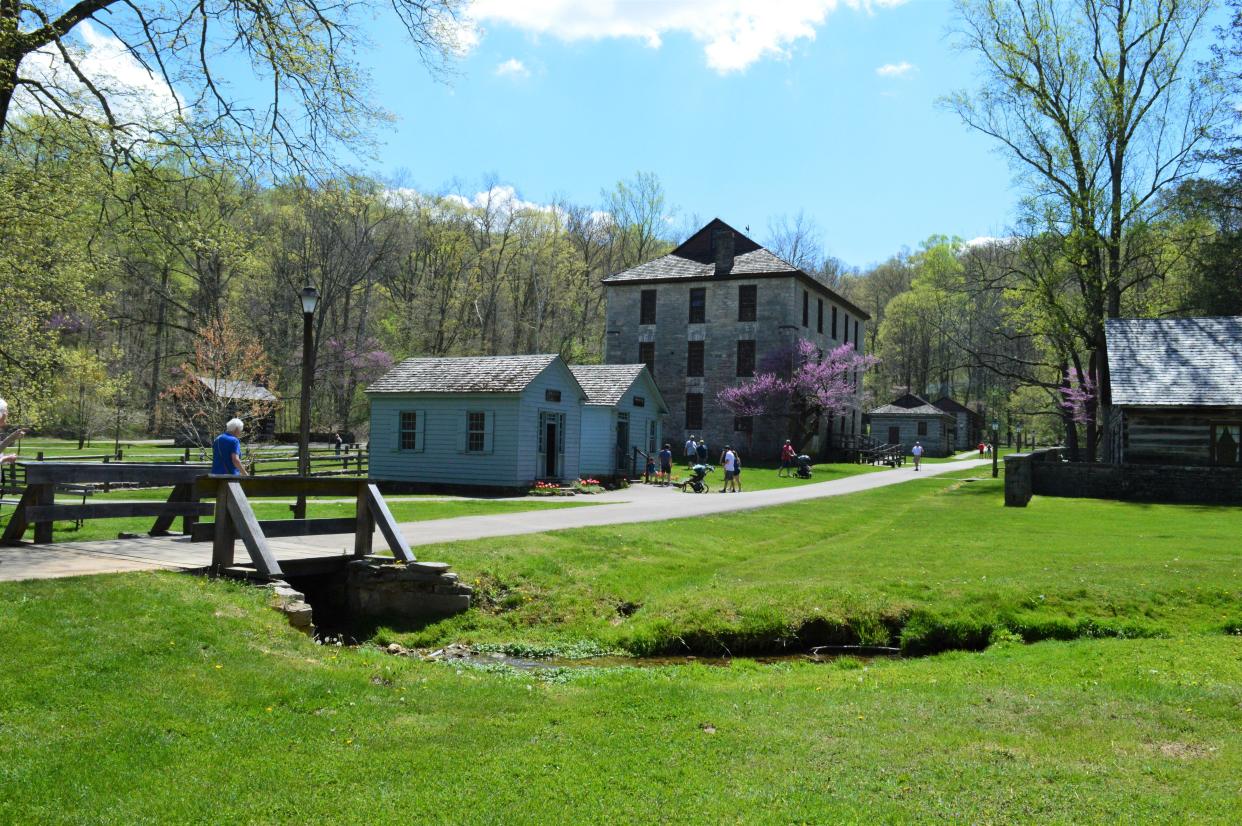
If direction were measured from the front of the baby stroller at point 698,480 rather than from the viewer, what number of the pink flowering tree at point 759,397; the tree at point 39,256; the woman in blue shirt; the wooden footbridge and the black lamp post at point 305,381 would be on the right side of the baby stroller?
1

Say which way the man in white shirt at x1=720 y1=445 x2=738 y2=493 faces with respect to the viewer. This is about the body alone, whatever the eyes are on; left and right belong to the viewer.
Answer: facing to the left of the viewer

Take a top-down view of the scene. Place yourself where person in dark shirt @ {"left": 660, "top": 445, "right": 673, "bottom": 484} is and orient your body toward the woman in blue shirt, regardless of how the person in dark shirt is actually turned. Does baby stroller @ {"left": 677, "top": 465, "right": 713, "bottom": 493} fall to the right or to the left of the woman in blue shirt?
left

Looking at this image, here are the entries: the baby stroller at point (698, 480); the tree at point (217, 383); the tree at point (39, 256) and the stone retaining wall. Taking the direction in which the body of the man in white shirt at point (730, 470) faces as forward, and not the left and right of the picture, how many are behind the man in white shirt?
1

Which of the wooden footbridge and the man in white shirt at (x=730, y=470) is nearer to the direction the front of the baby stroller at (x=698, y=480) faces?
the wooden footbridge

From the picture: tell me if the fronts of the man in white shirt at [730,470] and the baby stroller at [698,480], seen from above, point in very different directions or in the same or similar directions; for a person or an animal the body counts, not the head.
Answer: same or similar directions

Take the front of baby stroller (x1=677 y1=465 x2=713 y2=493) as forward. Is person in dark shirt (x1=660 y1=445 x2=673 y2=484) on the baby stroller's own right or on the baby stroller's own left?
on the baby stroller's own right

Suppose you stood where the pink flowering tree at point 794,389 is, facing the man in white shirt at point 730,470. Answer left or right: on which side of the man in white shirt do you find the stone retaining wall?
left

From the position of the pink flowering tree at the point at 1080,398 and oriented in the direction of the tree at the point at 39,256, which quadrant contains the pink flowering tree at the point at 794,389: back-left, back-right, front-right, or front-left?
front-right

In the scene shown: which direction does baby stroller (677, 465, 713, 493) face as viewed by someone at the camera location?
facing to the left of the viewer
